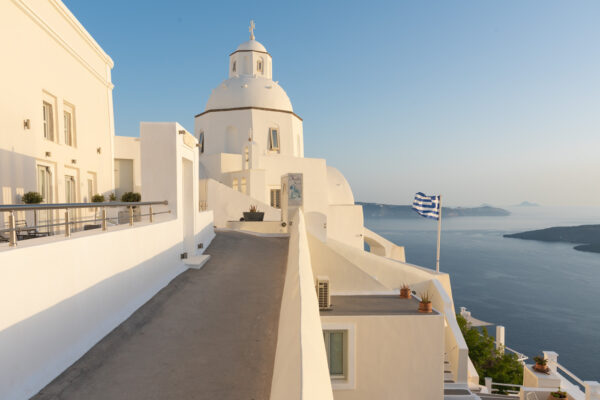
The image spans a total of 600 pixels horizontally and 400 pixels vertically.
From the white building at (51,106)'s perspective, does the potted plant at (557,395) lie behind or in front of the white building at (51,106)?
in front

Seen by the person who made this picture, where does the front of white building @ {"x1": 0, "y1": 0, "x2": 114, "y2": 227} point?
facing the viewer and to the right of the viewer

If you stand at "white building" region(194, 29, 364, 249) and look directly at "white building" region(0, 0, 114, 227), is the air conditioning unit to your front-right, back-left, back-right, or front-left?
front-left

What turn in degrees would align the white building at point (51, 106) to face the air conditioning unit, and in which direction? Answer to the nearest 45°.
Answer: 0° — it already faces it

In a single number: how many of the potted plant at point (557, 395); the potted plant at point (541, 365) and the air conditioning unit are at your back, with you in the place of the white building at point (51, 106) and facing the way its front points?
0

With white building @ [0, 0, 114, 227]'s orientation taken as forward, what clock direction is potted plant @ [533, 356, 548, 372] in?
The potted plant is roughly at 12 o'clock from the white building.

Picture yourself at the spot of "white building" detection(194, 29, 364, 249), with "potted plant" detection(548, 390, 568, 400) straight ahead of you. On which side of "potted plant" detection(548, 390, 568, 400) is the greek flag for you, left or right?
left
